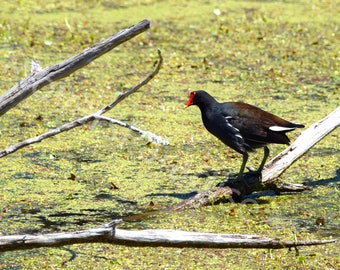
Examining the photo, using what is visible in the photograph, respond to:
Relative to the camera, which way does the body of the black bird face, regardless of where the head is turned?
to the viewer's left

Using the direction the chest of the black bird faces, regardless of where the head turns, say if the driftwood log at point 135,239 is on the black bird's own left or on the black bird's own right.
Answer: on the black bird's own left
